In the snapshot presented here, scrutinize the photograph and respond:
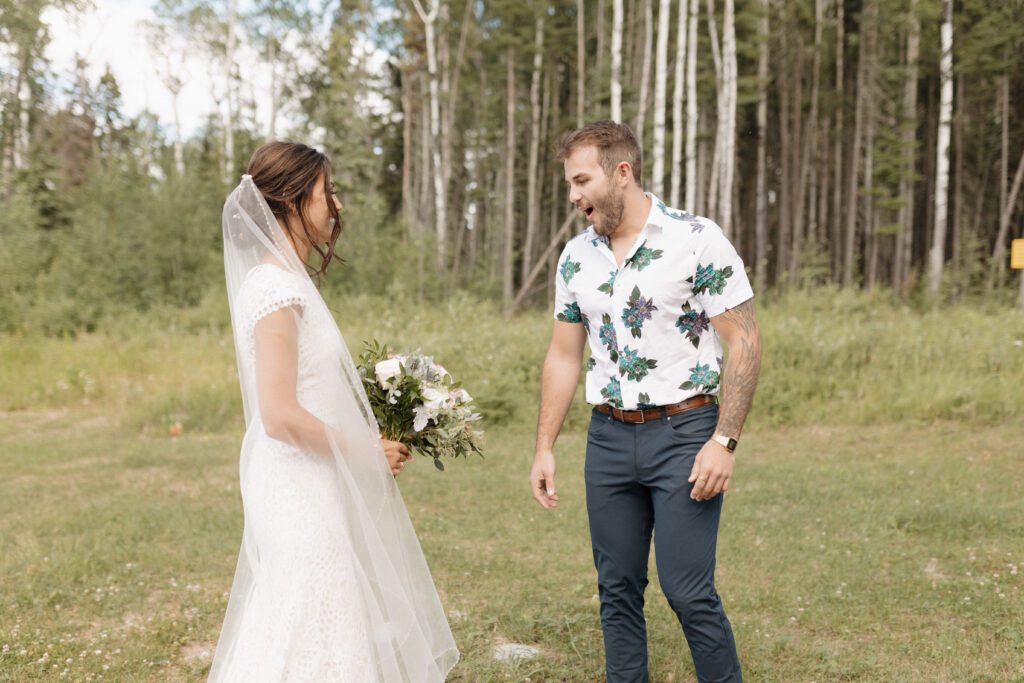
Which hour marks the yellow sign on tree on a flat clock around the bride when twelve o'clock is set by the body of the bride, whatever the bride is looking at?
The yellow sign on tree is roughly at 11 o'clock from the bride.

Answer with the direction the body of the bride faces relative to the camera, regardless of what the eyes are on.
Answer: to the viewer's right

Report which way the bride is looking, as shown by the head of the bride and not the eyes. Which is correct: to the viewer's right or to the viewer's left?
to the viewer's right

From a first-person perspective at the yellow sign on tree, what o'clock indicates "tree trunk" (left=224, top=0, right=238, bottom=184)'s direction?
The tree trunk is roughly at 4 o'clock from the yellow sign on tree.

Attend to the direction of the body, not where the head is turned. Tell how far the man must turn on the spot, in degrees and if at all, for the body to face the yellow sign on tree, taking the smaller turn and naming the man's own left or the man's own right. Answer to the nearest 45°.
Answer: approximately 180°

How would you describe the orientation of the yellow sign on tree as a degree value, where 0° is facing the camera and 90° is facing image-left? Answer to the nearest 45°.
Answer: approximately 0°

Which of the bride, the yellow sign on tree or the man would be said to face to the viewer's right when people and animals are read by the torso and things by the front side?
the bride

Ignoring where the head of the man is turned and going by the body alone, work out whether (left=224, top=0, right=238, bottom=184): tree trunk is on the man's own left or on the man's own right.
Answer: on the man's own right

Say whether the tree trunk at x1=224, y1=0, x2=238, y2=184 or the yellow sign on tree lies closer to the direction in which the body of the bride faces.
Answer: the yellow sign on tree

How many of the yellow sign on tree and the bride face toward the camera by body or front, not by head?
1
